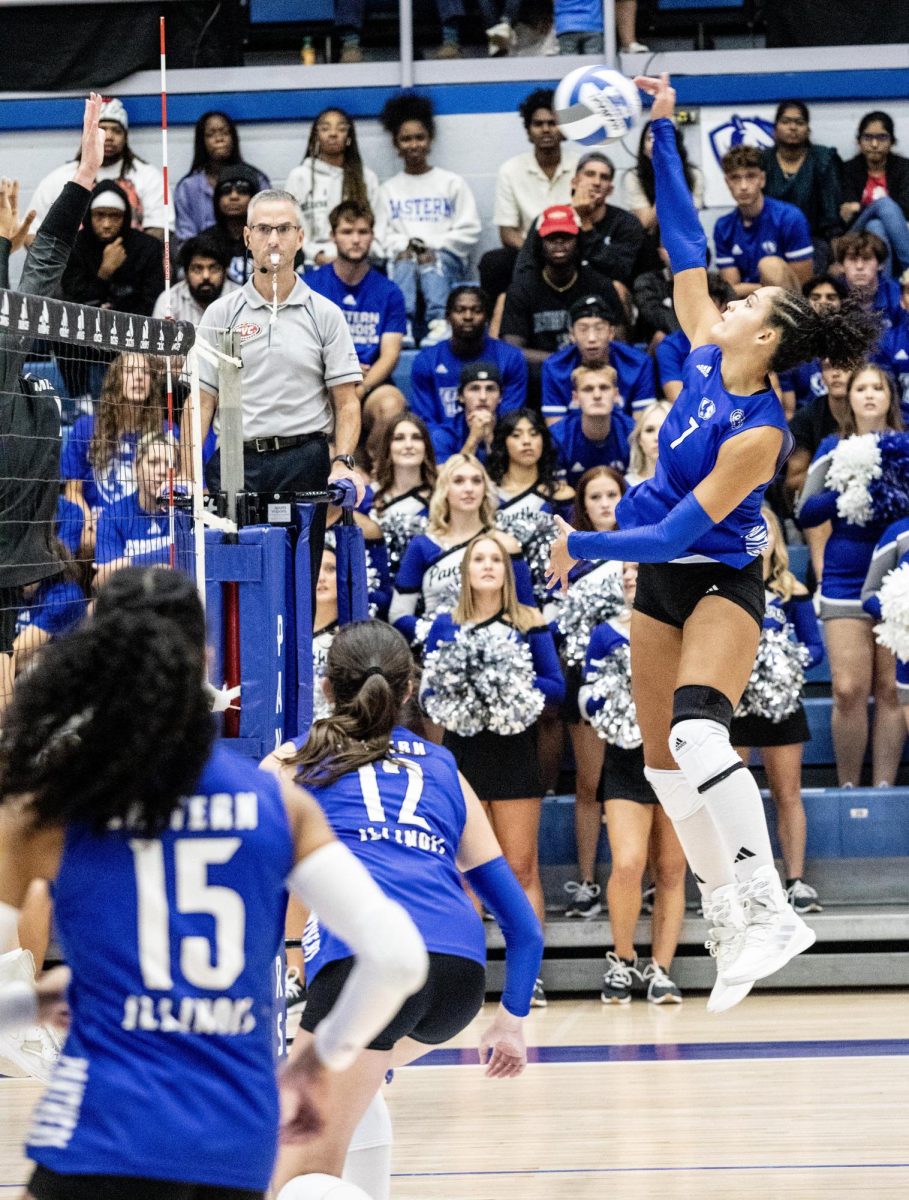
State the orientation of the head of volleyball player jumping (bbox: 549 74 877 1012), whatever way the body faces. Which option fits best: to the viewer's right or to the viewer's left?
to the viewer's left

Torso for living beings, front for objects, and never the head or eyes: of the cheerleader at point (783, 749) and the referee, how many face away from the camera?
0

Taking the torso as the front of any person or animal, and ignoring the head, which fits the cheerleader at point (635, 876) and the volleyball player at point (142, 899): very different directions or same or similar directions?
very different directions

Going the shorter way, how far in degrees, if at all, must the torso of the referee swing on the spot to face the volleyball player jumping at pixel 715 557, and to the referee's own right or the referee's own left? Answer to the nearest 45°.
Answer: approximately 45° to the referee's own left

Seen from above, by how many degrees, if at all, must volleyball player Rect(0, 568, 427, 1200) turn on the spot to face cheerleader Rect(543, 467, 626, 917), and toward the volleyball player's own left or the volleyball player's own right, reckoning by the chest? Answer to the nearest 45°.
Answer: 0° — they already face them

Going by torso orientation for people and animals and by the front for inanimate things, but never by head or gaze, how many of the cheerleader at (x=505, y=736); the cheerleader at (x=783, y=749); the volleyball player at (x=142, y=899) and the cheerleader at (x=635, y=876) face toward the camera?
3

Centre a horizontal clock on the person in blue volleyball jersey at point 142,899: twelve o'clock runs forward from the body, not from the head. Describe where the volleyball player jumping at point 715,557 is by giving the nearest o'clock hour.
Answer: the volleyball player jumping at point 715,557 is roughly at 1 o'clock from the person in blue volleyball jersey at point 142,899.

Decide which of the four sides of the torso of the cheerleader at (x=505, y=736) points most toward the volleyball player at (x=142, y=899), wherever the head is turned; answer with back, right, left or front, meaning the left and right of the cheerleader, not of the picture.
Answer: front

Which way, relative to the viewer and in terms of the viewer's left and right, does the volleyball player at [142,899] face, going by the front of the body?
facing away from the viewer
